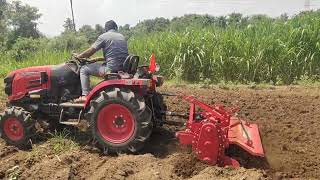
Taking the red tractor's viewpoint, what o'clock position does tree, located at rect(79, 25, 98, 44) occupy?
The tree is roughly at 3 o'clock from the red tractor.

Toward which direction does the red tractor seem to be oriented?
to the viewer's left

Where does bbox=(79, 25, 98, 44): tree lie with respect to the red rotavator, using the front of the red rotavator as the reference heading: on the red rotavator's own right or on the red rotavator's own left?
on the red rotavator's own right

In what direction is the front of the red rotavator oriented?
to the viewer's left

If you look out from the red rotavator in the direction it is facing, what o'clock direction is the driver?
The driver is roughly at 1 o'clock from the red rotavator.

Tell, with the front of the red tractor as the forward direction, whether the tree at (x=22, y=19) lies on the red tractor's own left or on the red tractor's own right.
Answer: on the red tractor's own right
